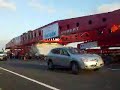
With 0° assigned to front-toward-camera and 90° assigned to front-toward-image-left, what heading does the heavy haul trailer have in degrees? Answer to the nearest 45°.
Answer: approximately 315°

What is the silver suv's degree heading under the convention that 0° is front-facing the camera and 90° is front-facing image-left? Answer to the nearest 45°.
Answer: approximately 315°
